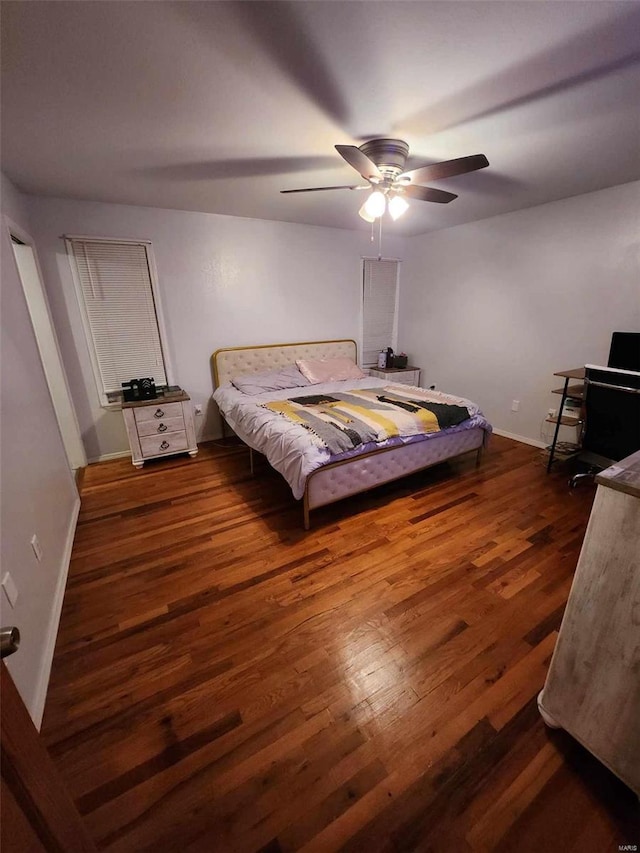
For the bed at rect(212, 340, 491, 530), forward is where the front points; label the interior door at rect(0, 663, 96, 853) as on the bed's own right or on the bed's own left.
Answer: on the bed's own right

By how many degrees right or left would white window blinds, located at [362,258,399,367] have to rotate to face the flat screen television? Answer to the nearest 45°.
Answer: approximately 45° to its left

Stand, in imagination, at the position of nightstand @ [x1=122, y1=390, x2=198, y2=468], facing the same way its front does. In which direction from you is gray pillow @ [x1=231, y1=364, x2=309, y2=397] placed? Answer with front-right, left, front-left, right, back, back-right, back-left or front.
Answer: left

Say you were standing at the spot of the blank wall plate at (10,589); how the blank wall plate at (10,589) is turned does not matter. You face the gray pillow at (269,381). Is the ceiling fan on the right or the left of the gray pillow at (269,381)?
right

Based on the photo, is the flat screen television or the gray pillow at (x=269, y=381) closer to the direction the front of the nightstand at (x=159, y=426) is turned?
the flat screen television

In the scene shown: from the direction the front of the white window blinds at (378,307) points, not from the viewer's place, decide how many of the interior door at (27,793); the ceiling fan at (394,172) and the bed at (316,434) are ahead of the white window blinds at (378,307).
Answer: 3

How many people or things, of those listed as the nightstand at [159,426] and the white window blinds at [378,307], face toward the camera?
2

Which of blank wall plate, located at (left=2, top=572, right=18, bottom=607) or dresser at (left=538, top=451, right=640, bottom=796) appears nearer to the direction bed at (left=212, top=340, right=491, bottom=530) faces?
the dresser

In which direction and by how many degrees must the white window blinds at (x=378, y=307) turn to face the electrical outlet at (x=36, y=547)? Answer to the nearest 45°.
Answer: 0° — it already faces it

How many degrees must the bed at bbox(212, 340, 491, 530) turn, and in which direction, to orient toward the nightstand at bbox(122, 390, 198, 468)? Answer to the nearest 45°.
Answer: approximately 135° to its right

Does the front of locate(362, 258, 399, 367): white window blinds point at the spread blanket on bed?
yes

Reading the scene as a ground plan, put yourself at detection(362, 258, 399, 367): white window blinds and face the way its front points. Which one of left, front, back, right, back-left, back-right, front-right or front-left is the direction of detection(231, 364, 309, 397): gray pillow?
front-right

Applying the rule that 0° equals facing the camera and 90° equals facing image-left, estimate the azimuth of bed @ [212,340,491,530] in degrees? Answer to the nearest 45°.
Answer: approximately 315°

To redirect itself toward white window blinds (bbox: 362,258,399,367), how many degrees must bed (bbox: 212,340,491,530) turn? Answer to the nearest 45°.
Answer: approximately 135° to its left

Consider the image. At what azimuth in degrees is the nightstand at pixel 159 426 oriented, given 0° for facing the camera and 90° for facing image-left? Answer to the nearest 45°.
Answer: approximately 0°

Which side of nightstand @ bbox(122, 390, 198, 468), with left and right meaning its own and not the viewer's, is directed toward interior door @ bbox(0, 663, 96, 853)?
front
